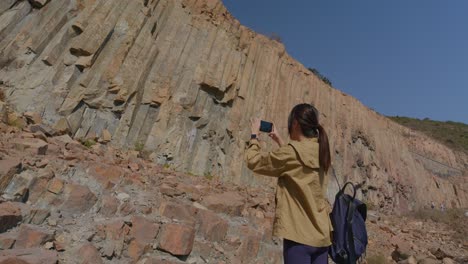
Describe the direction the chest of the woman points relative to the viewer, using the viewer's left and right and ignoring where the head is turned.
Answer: facing away from the viewer and to the left of the viewer

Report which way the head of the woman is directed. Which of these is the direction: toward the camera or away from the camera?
away from the camera

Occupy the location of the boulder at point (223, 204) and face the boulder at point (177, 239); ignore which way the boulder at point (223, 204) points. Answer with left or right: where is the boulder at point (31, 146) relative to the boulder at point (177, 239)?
right

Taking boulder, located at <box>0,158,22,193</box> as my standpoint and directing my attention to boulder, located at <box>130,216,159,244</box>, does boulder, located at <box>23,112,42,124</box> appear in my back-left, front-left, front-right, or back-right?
back-left
